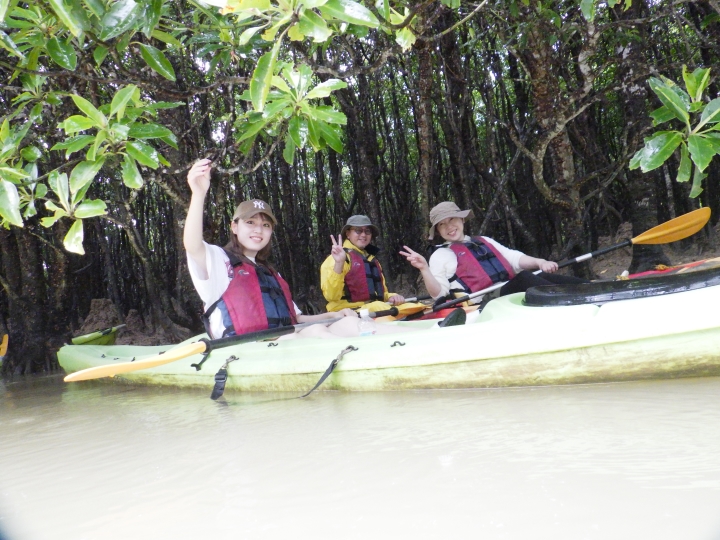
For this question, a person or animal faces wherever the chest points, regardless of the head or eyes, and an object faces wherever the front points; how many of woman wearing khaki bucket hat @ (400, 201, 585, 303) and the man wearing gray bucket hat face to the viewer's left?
0

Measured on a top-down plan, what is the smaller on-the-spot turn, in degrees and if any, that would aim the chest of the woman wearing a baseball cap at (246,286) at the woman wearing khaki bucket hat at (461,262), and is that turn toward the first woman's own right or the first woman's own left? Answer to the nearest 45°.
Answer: approximately 90° to the first woman's own left

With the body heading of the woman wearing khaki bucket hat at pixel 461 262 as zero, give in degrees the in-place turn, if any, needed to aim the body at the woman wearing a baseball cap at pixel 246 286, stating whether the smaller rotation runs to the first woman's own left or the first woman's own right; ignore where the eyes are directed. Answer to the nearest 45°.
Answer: approximately 90° to the first woman's own right

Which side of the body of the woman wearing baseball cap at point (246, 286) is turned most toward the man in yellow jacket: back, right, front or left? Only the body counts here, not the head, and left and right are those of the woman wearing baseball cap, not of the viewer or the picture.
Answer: left

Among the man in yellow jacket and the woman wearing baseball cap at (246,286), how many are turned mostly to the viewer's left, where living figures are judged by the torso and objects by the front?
0

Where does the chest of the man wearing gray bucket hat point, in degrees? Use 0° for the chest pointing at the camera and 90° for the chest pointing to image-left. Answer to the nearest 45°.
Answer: approximately 315°
